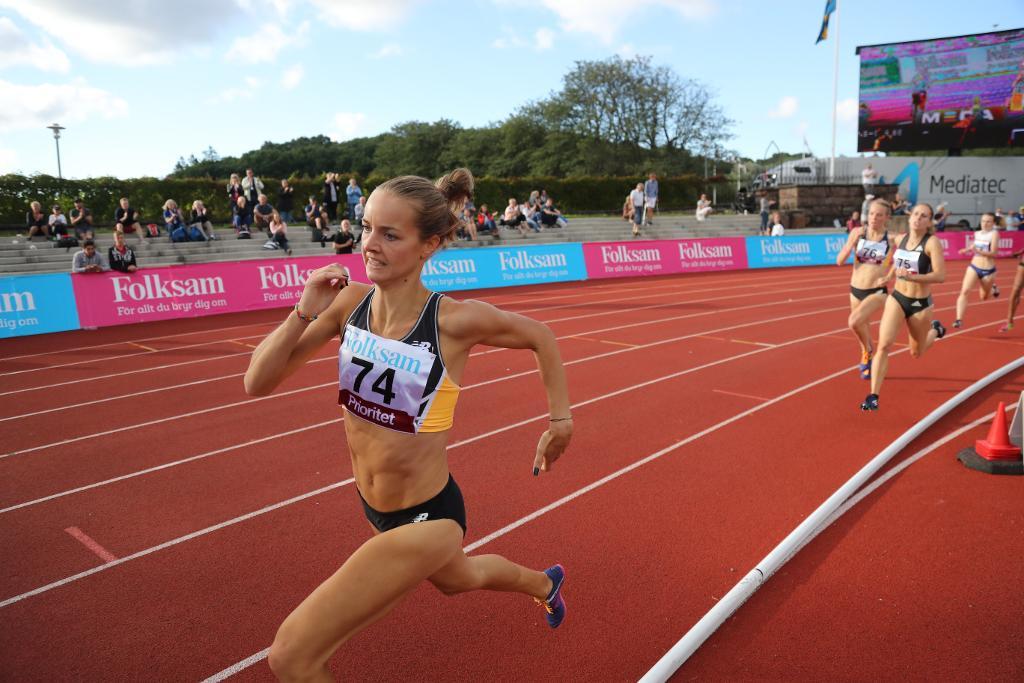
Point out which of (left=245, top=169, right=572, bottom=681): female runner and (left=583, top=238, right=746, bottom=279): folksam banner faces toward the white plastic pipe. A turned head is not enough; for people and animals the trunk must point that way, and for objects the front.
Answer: the folksam banner

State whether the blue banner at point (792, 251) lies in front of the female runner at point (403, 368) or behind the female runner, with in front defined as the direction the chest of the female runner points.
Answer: behind

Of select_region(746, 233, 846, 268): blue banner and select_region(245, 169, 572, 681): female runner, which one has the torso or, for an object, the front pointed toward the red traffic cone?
the blue banner

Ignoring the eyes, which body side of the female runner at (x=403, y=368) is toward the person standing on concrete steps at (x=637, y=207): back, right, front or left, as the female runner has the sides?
back

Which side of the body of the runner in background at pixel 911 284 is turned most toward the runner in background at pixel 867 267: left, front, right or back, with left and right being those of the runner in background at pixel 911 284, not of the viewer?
right

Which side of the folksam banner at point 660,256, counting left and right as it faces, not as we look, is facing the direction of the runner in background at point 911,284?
front

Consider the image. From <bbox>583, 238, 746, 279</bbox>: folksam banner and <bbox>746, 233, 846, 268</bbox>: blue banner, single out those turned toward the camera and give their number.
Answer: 2

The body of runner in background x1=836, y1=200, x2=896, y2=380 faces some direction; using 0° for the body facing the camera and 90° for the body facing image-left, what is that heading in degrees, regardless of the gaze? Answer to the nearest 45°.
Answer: approximately 45°

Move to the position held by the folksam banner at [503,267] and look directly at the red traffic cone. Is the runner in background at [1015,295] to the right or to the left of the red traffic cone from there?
left

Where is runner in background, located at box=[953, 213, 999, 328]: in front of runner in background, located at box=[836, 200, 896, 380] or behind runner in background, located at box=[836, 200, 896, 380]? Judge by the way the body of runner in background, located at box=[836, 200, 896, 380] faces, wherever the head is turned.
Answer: behind

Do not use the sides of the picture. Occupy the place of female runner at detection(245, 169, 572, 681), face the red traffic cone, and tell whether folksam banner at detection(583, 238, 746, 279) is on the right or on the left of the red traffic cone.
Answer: left

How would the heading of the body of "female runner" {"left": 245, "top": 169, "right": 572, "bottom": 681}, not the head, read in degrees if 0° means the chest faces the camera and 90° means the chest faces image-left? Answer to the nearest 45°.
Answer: approximately 45°

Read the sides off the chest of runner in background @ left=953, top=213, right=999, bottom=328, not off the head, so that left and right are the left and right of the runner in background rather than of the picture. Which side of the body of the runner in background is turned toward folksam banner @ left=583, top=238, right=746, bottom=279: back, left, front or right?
right
